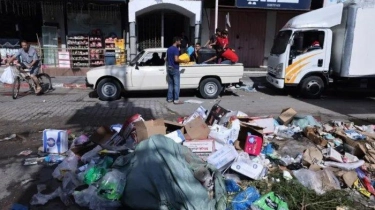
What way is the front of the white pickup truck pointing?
to the viewer's left

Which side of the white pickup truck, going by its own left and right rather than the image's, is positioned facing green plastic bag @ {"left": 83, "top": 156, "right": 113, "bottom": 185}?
left

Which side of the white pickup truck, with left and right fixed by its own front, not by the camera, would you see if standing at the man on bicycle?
front

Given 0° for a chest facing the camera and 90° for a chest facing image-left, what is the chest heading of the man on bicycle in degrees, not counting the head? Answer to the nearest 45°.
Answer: approximately 45°

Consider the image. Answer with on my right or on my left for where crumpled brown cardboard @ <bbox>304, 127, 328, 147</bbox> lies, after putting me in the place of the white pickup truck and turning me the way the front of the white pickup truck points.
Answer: on my left

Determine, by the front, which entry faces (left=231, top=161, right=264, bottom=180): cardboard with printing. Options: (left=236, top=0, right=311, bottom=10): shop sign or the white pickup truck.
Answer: the shop sign

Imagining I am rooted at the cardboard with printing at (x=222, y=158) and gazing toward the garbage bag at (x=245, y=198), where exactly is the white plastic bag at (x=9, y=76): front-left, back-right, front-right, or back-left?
back-right

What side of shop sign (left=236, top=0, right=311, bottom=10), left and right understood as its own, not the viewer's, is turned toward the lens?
front

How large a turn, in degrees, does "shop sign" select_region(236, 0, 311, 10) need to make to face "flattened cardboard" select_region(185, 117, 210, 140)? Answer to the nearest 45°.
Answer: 0° — it already faces it

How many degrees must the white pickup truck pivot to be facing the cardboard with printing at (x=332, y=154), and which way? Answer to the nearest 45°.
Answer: approximately 135° to its left

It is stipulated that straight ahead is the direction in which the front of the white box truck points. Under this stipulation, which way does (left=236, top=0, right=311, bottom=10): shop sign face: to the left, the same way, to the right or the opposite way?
to the left

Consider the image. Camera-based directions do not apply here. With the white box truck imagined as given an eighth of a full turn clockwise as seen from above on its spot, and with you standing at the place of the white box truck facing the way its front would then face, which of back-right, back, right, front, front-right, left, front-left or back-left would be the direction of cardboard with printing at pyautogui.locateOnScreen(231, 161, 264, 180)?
back-left

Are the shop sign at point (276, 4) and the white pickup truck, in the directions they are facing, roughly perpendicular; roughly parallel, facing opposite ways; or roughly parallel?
roughly perpendicular

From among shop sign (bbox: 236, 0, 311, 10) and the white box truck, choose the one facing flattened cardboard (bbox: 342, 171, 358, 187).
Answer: the shop sign

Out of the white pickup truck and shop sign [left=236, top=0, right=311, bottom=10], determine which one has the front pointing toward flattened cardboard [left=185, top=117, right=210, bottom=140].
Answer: the shop sign

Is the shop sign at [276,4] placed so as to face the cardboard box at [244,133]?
yes

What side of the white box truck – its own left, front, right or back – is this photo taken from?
left
